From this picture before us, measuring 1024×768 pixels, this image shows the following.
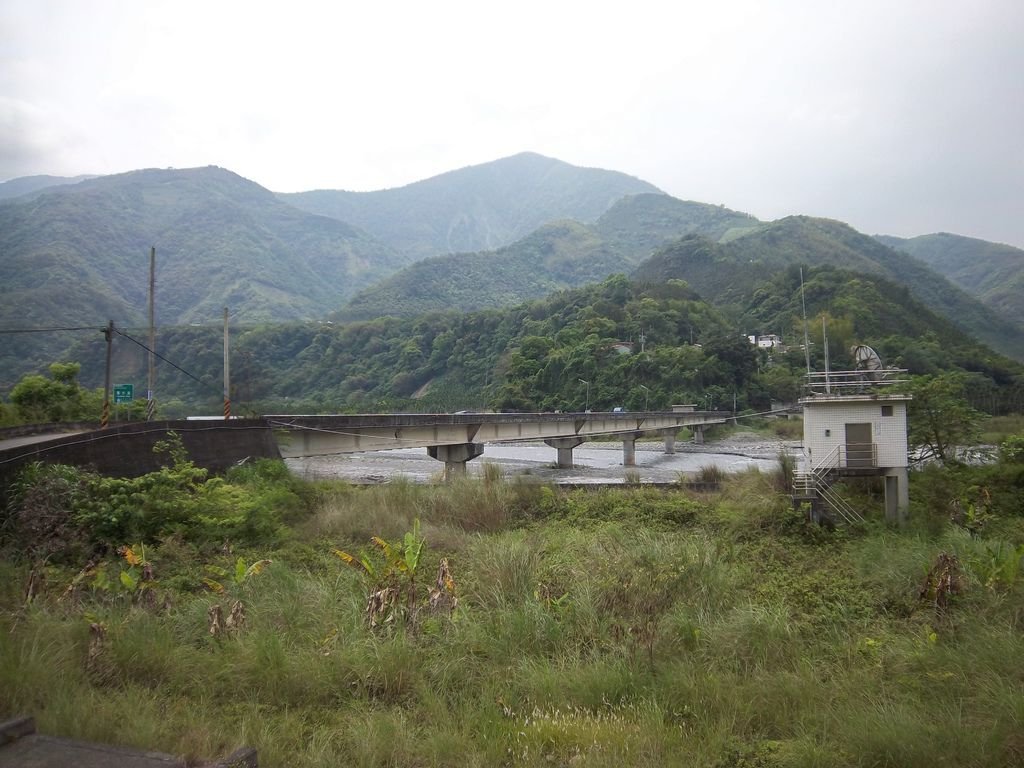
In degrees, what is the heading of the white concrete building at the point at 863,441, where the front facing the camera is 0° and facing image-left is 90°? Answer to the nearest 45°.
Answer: approximately 0°

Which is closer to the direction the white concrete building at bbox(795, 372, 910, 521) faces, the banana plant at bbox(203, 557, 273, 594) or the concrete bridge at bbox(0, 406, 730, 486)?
the banana plant

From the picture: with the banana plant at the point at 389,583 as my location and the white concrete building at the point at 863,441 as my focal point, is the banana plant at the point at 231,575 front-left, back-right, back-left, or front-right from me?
back-left

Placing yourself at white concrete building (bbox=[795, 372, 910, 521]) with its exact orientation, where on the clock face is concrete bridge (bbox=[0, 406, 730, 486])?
The concrete bridge is roughly at 2 o'clock from the white concrete building.

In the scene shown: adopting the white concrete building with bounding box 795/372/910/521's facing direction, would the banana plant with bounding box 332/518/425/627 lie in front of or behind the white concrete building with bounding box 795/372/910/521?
in front

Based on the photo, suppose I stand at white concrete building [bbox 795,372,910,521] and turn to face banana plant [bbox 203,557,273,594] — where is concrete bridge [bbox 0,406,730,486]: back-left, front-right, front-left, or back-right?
front-right

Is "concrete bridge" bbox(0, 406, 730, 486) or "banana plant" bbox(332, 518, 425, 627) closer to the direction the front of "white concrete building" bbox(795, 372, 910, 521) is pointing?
the banana plant

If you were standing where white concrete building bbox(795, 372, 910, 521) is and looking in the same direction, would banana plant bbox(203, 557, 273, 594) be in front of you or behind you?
in front
